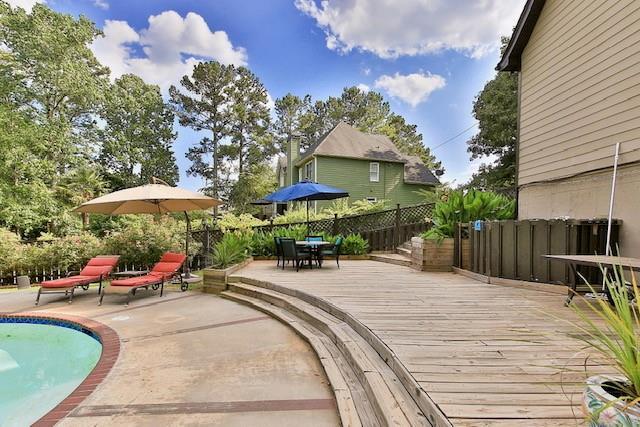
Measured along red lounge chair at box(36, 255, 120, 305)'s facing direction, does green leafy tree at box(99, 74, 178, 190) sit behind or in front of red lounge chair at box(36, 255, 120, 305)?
behind

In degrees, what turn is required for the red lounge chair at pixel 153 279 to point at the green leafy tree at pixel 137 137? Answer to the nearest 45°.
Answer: approximately 135° to its right

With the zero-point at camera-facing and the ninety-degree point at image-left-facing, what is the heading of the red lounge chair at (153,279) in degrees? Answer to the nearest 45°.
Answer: approximately 45°

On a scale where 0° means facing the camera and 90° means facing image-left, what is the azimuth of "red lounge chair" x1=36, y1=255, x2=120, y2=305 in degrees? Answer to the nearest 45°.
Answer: approximately 45°

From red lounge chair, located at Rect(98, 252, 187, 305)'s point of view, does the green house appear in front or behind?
behind

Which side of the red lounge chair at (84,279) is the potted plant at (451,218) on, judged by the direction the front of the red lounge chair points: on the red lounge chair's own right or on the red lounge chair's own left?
on the red lounge chair's own left
